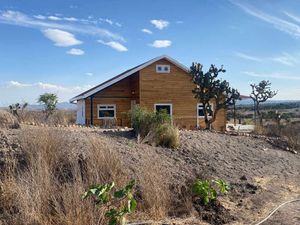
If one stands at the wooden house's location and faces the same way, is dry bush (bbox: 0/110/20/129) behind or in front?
in front

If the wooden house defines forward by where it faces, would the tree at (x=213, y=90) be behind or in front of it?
in front

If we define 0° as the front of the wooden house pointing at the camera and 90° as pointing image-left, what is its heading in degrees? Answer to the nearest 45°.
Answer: approximately 0°

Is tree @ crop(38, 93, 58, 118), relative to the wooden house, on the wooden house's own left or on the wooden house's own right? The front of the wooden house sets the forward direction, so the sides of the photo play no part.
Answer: on the wooden house's own right

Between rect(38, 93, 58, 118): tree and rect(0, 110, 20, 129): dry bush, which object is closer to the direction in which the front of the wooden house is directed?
the dry bush

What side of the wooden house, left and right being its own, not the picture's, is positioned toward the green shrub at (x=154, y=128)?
front
